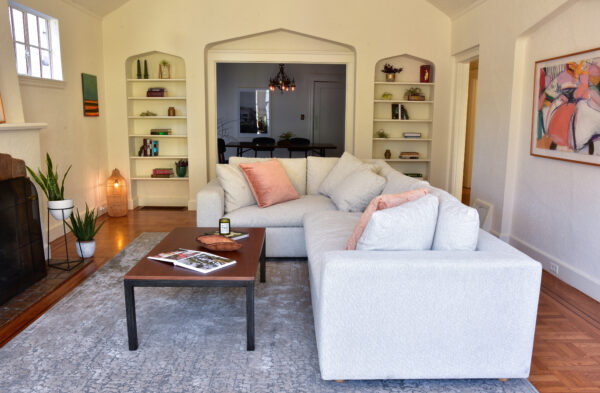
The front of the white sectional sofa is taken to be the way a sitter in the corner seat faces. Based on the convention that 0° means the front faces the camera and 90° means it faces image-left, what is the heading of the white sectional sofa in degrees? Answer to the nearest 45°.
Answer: approximately 45°

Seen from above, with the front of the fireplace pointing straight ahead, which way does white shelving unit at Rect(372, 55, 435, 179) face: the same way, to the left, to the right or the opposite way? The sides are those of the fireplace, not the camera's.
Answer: to the right

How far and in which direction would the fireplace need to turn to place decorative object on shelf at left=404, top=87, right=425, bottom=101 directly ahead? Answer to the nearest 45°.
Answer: approximately 45° to its left

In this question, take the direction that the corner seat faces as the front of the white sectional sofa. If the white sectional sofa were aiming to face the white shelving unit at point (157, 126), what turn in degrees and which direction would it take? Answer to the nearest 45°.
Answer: approximately 90° to its right

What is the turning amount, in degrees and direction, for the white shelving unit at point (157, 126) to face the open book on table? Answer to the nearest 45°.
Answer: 0° — it already faces it

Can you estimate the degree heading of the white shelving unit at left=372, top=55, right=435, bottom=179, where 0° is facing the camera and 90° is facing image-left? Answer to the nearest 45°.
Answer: approximately 0°

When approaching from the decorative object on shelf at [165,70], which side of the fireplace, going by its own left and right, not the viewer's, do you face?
left

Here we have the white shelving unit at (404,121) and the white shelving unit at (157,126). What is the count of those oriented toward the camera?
2

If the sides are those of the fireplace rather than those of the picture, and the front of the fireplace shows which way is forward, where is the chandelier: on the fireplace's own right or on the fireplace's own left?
on the fireplace's own left

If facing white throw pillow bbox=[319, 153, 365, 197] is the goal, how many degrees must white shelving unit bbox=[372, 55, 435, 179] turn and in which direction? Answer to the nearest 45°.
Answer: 0° — it already faces it

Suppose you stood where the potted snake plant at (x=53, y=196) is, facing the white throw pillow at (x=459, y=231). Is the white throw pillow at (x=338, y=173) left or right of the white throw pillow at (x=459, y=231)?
left
